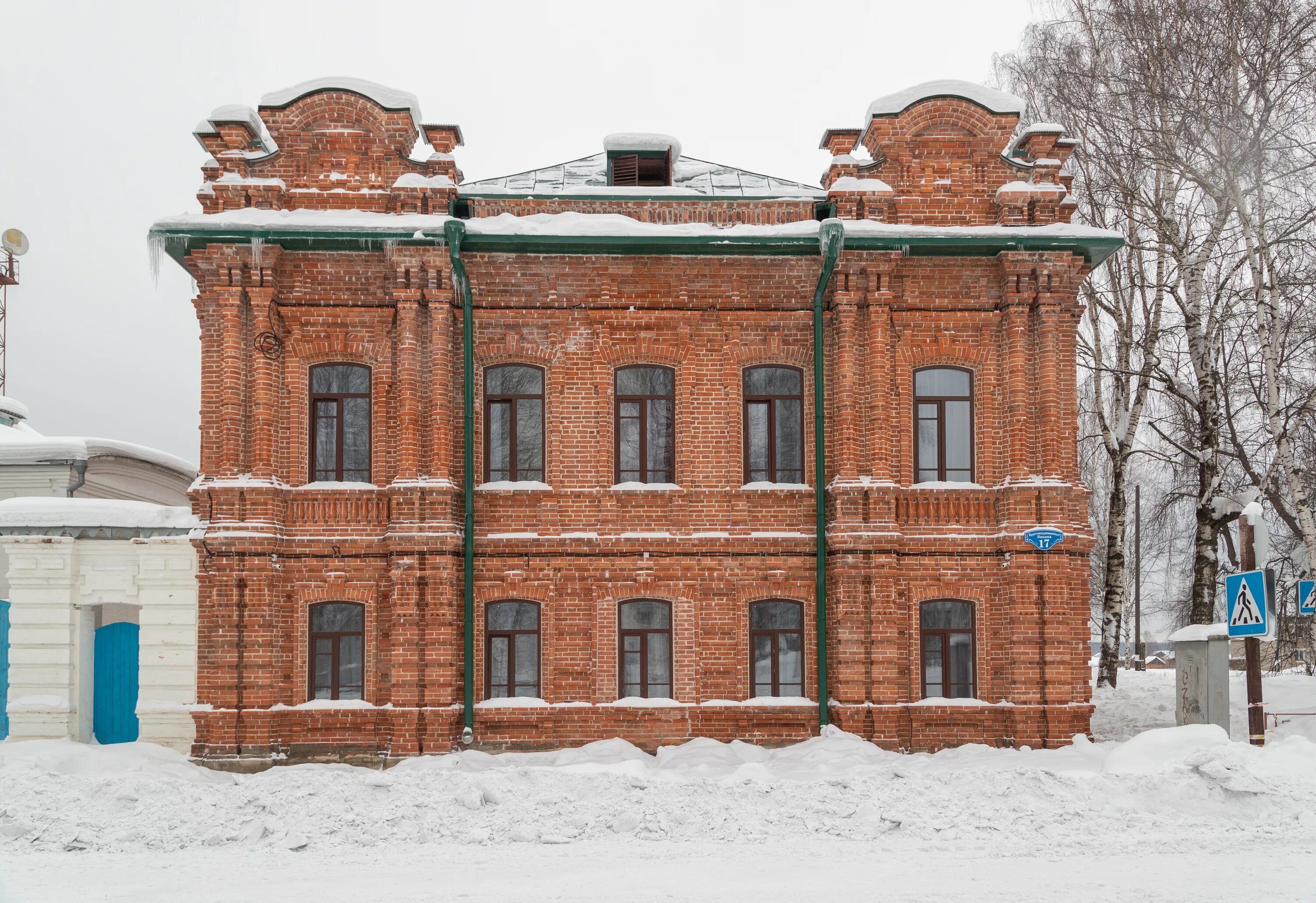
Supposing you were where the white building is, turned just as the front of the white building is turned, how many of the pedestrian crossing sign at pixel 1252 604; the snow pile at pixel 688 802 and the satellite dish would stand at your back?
1

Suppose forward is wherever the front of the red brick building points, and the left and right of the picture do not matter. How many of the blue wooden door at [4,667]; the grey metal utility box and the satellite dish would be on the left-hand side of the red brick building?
1

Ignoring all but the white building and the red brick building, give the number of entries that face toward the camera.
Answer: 2

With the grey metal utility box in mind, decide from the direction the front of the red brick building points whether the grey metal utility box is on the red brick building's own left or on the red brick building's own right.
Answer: on the red brick building's own left

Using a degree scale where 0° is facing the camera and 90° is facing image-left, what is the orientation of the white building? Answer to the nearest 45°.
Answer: approximately 0°

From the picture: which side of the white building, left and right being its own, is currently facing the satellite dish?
back

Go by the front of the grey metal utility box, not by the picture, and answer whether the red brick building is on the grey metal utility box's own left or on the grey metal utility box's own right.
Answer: on the grey metal utility box's own right

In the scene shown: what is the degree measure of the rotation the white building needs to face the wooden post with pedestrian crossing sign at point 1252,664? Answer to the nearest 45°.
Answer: approximately 45° to its left
